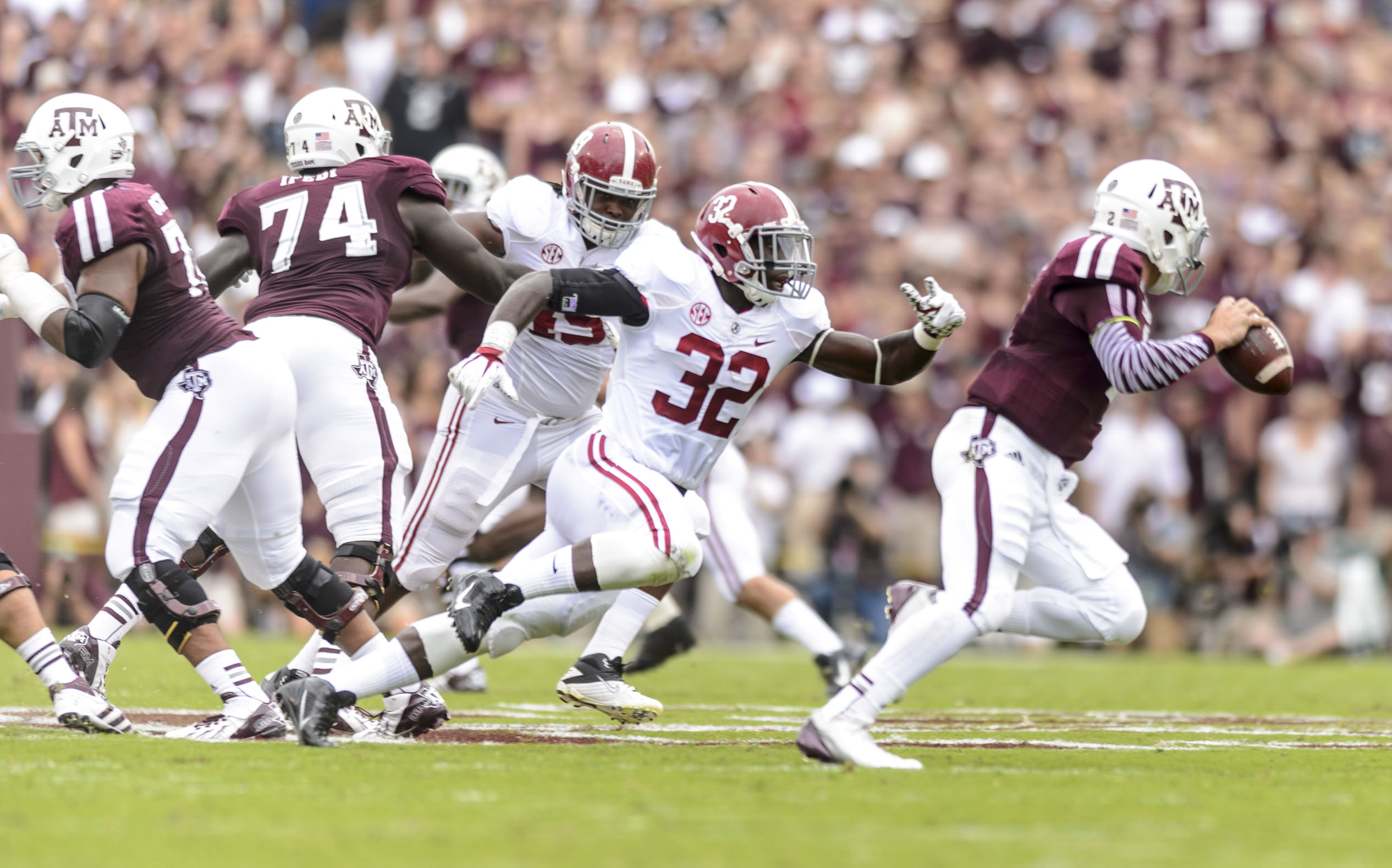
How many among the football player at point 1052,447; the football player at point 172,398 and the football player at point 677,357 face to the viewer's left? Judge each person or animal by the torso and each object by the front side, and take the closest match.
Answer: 1

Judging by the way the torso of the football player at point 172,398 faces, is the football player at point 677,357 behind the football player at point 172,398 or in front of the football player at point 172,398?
behind

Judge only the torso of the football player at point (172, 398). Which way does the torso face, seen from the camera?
to the viewer's left

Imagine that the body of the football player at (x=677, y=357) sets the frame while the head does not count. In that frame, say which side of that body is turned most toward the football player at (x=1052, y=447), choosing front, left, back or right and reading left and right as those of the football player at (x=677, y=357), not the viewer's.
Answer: front

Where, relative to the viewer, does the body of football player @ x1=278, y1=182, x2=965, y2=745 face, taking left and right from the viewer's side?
facing the viewer and to the right of the viewer

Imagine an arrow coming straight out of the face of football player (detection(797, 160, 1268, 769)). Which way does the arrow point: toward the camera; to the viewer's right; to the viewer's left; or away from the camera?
to the viewer's right

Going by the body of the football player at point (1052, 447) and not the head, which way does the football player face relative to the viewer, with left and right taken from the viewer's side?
facing to the right of the viewer

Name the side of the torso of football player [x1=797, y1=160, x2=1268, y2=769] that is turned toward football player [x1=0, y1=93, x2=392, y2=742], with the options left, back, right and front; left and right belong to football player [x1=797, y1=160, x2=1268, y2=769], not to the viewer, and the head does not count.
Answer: back

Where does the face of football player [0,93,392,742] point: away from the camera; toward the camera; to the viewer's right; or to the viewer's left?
to the viewer's left

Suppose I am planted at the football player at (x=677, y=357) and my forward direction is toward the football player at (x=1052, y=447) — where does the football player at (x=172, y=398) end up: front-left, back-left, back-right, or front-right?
back-right

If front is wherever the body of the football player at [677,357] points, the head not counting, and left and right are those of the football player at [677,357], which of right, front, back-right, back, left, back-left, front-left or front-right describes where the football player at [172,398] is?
back-right

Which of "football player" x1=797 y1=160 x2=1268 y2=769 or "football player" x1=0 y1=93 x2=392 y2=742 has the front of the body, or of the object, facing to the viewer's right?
"football player" x1=797 y1=160 x2=1268 y2=769
